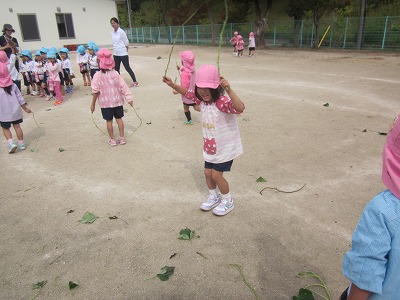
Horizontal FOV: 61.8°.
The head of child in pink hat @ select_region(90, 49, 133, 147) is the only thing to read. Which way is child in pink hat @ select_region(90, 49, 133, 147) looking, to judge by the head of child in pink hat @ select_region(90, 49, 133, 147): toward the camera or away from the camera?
away from the camera

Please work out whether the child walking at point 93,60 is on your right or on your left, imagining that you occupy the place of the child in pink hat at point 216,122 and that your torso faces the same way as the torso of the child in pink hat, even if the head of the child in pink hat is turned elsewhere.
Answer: on your right

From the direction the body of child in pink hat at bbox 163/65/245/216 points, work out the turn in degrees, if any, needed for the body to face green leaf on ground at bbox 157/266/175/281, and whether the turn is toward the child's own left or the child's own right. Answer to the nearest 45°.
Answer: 0° — they already face it

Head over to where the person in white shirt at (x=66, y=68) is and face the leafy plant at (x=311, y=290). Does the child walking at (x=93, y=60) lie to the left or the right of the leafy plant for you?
left

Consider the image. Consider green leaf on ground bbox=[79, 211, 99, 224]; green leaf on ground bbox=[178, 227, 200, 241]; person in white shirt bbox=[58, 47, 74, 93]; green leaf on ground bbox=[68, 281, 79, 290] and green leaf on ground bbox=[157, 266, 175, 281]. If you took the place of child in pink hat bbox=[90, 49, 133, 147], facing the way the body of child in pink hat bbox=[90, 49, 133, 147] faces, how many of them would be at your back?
4

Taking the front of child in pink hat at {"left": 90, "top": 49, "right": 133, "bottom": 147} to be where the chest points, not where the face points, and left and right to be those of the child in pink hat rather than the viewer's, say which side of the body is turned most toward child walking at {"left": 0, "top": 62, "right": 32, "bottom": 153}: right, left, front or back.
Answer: left

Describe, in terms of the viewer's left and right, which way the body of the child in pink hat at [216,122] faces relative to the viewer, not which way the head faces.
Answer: facing the viewer and to the left of the viewer

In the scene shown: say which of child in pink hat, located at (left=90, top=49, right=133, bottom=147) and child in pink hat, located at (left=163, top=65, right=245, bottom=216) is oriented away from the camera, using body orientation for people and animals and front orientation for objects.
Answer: child in pink hat, located at (left=90, top=49, right=133, bottom=147)

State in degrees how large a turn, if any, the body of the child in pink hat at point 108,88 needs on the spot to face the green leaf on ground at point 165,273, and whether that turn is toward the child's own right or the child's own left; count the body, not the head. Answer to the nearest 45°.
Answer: approximately 180°

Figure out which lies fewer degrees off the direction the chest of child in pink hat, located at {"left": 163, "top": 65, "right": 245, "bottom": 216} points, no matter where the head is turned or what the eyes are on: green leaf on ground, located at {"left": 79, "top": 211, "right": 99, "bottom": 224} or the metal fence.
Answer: the green leaf on ground

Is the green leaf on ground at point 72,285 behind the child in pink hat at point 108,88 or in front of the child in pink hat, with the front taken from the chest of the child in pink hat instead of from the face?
behind

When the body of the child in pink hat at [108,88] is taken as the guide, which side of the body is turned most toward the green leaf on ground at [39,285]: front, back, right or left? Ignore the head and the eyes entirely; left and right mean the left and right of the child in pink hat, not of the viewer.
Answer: back

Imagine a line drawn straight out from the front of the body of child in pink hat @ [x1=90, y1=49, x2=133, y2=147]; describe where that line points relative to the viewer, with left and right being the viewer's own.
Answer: facing away from the viewer

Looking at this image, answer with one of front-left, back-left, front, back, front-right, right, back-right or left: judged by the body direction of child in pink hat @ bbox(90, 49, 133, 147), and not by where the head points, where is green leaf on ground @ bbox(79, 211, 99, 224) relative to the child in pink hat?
back

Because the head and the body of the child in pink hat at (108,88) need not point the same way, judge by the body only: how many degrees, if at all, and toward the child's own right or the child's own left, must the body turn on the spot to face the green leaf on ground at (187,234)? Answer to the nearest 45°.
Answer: approximately 180°

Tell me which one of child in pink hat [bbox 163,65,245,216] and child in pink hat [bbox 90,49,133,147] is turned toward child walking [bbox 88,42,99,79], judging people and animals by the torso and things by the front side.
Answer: child in pink hat [bbox 90,49,133,147]
